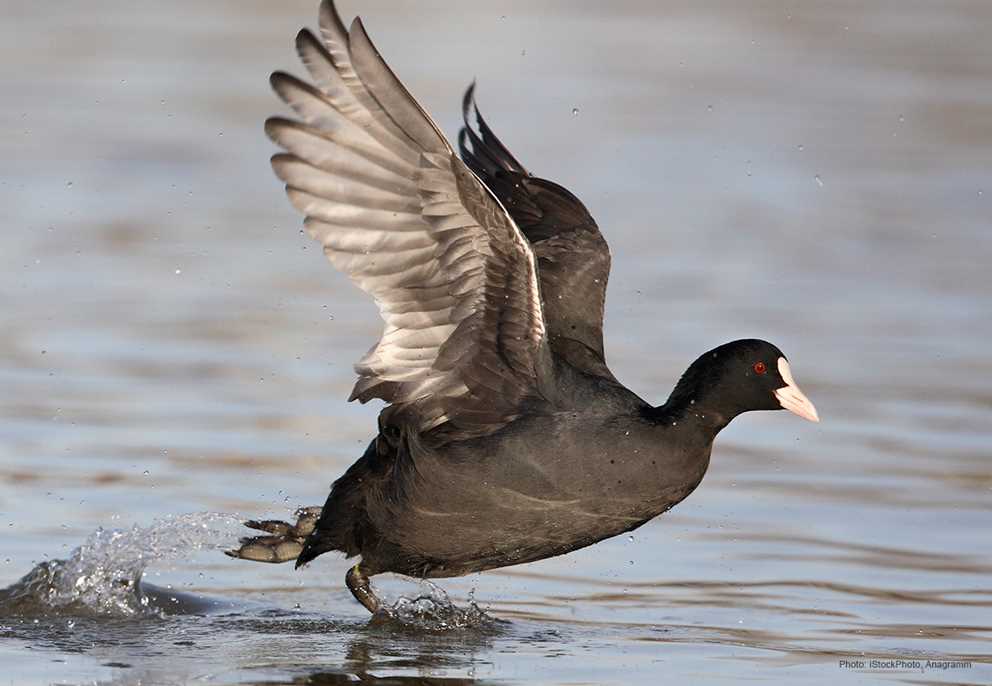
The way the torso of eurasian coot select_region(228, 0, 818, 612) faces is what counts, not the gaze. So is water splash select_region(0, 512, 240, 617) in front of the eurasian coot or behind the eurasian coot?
behind

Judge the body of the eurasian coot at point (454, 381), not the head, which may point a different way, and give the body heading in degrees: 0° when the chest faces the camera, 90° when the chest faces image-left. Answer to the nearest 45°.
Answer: approximately 270°
